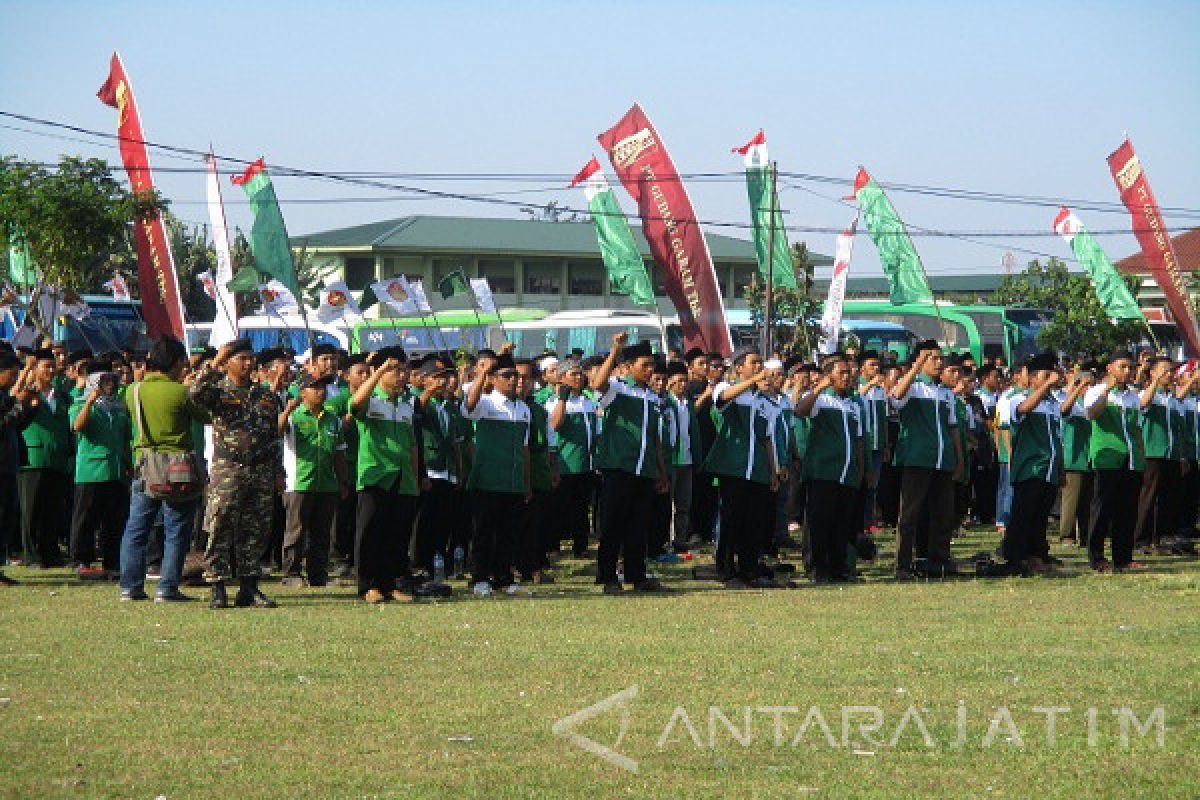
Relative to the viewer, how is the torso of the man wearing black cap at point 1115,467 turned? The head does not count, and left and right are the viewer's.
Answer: facing the viewer and to the right of the viewer

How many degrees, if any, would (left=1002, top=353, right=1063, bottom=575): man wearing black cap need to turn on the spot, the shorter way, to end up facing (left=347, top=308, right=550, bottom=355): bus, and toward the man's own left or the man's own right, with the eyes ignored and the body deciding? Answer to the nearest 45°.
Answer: approximately 180°

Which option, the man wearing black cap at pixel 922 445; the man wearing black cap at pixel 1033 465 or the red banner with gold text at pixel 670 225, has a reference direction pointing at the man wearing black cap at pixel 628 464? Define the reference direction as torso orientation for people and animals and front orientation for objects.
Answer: the red banner with gold text

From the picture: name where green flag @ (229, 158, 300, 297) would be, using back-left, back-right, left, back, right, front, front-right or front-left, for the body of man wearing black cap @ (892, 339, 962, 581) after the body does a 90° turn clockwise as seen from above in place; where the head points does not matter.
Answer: right

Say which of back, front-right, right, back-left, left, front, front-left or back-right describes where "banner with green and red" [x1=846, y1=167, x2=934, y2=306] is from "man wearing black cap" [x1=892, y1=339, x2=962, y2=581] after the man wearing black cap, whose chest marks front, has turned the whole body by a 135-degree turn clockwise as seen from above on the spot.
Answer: right

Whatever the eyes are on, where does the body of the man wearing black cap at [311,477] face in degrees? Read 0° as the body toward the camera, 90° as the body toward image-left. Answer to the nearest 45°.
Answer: approximately 315°

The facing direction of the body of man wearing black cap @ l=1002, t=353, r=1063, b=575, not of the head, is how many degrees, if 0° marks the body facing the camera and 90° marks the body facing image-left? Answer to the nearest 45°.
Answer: approximately 315°

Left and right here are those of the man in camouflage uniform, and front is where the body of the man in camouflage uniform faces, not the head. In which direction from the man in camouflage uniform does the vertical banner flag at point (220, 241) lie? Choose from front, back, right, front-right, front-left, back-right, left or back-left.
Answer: back-left

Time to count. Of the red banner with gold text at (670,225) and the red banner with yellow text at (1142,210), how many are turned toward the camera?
2

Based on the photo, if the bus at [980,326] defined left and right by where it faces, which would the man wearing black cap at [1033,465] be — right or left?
on its right
